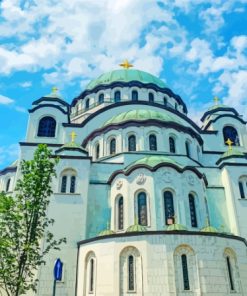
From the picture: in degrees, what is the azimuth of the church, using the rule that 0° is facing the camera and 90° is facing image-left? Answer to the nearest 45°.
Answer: approximately 180°
